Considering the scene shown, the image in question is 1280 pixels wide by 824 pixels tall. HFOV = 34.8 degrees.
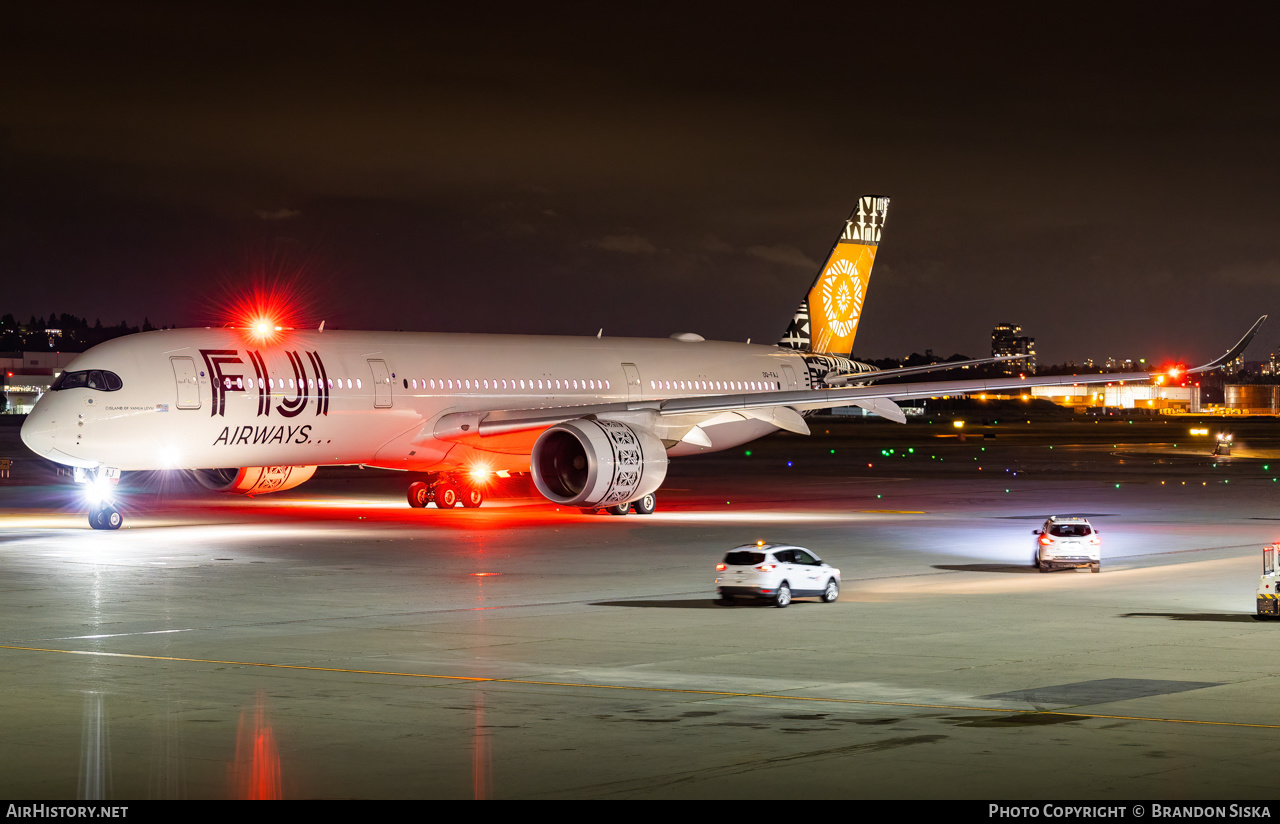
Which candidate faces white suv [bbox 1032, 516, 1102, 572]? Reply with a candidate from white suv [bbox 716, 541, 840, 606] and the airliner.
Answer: white suv [bbox 716, 541, 840, 606]

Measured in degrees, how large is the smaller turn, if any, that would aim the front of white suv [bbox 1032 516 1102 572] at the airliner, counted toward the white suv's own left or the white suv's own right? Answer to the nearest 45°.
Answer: approximately 45° to the white suv's own left

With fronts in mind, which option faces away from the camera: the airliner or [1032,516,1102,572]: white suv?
the white suv

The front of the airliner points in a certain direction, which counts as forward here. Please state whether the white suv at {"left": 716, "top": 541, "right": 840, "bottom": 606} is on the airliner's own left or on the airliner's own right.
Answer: on the airliner's own left

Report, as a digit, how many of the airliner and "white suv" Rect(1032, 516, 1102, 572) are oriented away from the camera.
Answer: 1

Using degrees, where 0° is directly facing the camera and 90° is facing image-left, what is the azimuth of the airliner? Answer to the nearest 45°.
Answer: approximately 45°

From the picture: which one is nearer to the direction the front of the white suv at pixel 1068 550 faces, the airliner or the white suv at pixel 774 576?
the airliner

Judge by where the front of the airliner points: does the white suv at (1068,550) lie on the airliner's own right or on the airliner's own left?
on the airliner's own left

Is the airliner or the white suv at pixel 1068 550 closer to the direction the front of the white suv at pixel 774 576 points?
the white suv

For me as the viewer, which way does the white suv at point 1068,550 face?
facing away from the viewer
